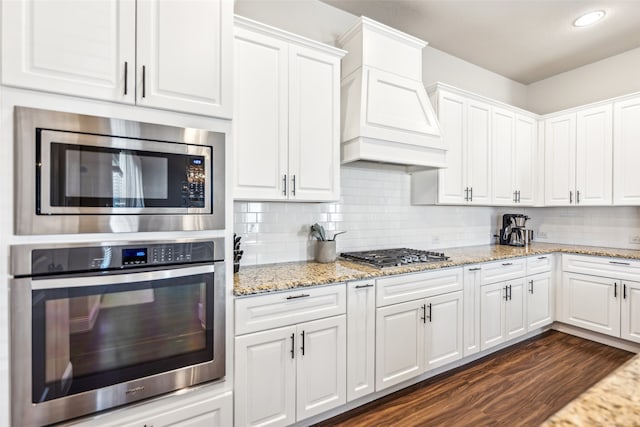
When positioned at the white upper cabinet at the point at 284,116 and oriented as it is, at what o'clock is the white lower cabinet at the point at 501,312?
The white lower cabinet is roughly at 10 o'clock from the white upper cabinet.

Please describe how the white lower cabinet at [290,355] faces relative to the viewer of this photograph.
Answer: facing the viewer and to the right of the viewer

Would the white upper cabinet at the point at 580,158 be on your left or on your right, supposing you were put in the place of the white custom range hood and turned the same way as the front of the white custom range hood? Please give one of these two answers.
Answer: on your left

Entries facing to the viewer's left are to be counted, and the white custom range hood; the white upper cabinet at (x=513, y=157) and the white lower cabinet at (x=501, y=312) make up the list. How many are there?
0

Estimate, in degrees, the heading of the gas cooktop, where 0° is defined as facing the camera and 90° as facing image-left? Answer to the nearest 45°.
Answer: approximately 315°

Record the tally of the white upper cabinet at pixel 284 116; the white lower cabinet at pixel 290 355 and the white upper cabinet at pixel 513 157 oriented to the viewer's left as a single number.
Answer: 0

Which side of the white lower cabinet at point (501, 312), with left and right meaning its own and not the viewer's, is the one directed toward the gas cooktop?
right

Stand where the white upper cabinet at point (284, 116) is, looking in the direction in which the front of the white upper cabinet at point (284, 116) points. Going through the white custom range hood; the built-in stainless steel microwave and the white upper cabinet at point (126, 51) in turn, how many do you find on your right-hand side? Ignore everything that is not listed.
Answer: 2

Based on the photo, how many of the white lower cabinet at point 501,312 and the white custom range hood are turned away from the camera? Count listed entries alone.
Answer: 0

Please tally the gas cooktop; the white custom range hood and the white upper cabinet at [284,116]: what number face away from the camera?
0

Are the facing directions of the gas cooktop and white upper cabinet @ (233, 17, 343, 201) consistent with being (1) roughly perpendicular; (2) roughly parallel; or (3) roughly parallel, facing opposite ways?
roughly parallel
